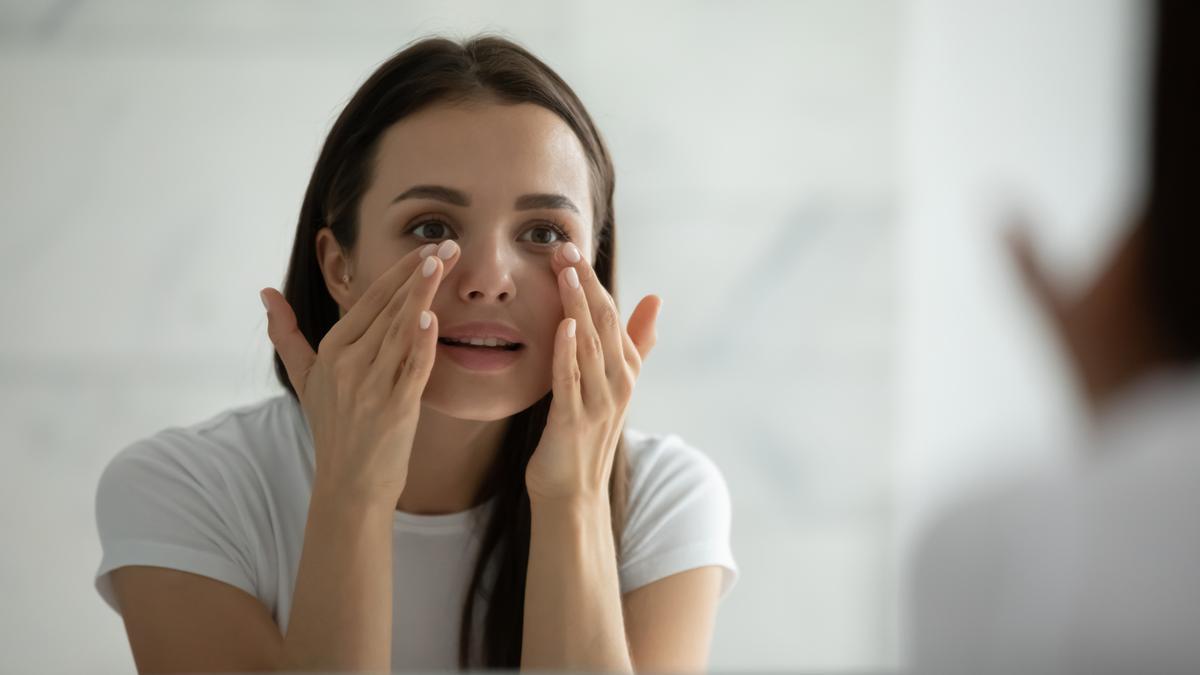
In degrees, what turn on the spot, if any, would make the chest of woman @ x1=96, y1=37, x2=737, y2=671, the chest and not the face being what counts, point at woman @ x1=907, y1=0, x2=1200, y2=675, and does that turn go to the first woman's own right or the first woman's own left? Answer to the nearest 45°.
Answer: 0° — they already face them

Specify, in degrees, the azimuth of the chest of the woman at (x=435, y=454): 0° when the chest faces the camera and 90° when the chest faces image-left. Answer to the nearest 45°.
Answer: approximately 0°

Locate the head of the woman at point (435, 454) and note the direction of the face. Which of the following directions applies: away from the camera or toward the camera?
toward the camera
